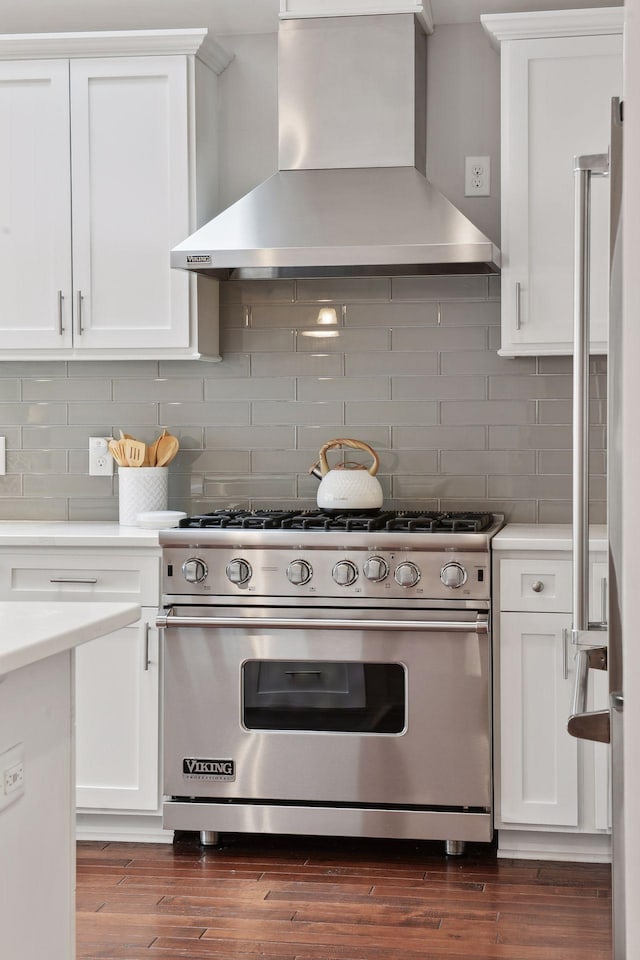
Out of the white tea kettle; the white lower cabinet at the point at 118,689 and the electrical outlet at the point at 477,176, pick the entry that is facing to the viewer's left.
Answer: the white tea kettle

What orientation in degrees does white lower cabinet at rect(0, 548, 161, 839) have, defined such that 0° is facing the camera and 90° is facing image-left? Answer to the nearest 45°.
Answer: approximately 0°

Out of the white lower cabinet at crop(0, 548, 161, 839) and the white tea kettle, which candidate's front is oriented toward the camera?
the white lower cabinet

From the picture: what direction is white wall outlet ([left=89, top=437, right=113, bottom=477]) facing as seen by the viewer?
toward the camera

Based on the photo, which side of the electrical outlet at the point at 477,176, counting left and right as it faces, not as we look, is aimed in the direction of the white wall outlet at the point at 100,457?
right

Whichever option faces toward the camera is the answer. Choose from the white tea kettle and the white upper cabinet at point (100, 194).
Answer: the white upper cabinet

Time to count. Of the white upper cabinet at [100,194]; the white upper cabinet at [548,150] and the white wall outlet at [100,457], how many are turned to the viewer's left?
0

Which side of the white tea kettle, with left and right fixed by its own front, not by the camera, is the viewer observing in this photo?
left

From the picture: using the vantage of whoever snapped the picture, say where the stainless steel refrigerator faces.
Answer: facing to the left of the viewer

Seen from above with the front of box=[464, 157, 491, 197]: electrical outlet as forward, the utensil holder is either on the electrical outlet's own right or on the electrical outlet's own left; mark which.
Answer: on the electrical outlet's own right

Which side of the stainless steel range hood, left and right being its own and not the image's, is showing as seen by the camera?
front

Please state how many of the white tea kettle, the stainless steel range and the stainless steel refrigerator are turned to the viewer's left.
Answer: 2

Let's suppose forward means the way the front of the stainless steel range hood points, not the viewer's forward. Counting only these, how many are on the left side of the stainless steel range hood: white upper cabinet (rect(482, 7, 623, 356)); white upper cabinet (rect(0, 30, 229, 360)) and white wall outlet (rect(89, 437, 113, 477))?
1
